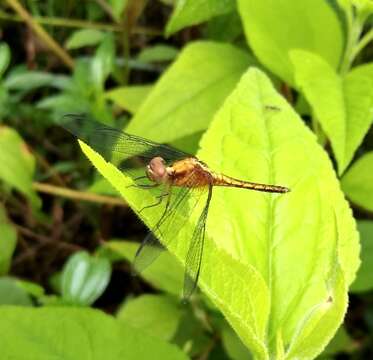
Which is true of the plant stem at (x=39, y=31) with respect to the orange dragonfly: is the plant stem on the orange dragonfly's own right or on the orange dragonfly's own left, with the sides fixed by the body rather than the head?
on the orange dragonfly's own right

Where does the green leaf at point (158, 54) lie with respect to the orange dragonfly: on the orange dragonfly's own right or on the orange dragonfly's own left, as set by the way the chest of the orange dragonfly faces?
on the orange dragonfly's own right

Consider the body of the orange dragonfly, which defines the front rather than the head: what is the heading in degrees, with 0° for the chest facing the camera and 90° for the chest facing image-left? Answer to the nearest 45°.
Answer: approximately 90°

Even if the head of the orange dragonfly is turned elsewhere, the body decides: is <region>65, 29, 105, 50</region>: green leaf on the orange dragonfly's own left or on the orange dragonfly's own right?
on the orange dragonfly's own right

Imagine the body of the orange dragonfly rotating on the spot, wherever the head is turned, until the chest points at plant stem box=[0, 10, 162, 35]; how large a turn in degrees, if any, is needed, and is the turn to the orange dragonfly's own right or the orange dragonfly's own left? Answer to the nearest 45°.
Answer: approximately 90° to the orange dragonfly's own right
